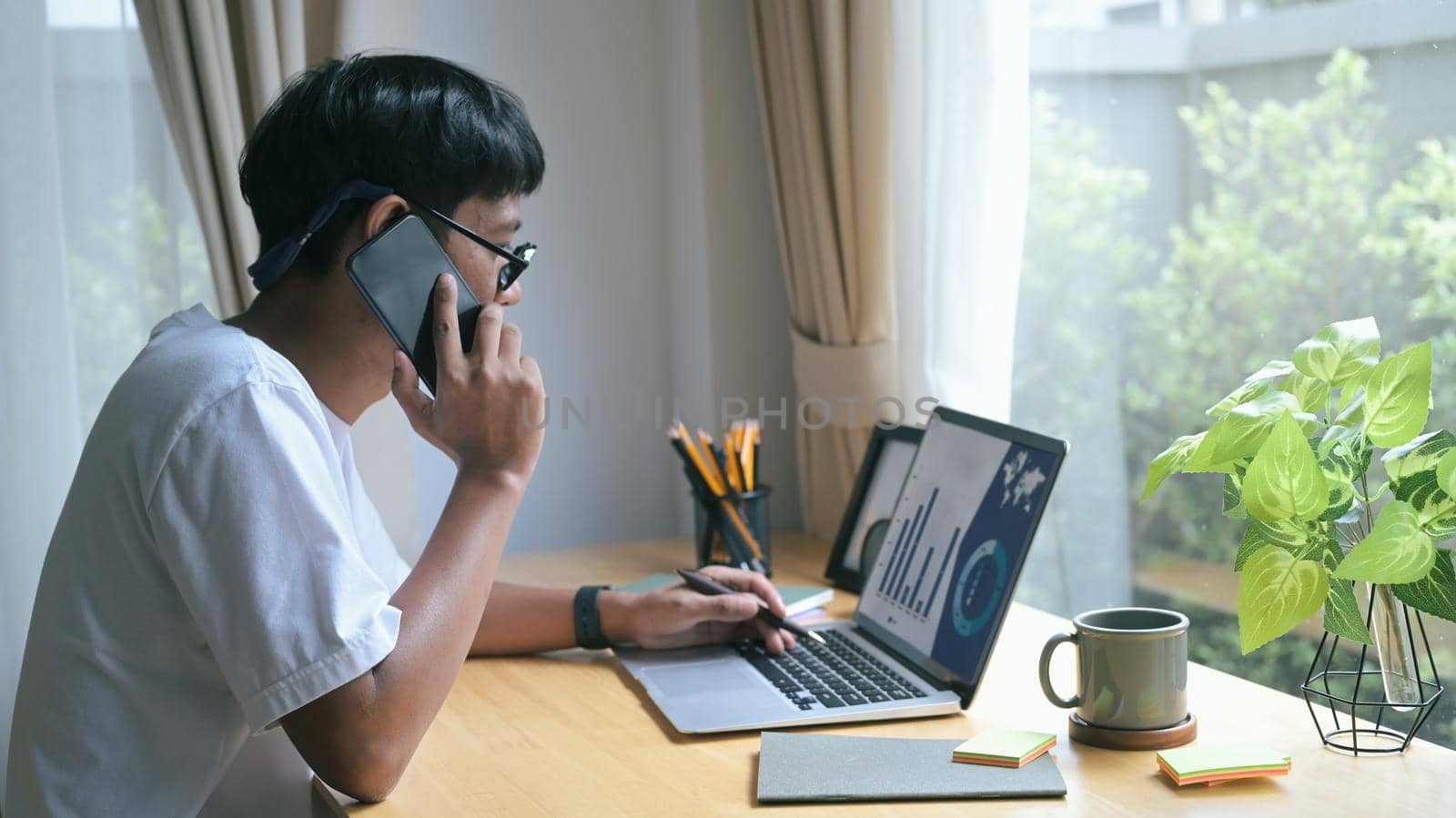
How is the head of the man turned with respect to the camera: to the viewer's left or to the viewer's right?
to the viewer's right

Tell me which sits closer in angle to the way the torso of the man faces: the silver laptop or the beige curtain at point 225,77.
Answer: the silver laptop

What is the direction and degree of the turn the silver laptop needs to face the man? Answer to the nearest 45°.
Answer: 0° — it already faces them

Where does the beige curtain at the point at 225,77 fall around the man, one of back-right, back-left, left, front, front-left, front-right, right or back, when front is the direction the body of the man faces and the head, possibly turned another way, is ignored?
left

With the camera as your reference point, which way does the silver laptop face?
facing the viewer and to the left of the viewer

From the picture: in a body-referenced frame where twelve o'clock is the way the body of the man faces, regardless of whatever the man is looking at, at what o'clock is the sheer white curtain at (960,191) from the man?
The sheer white curtain is roughly at 11 o'clock from the man.

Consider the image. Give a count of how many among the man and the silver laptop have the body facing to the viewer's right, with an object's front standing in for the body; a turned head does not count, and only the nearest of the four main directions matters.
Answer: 1

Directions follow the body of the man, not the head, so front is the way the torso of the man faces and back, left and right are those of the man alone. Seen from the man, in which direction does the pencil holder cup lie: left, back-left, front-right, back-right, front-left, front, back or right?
front-left

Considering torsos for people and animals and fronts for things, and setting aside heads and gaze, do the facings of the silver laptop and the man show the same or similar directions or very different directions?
very different directions

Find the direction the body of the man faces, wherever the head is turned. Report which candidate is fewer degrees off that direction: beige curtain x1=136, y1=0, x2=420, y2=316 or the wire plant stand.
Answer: the wire plant stand

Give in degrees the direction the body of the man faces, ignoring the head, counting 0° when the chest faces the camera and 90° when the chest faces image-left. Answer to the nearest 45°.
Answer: approximately 270°

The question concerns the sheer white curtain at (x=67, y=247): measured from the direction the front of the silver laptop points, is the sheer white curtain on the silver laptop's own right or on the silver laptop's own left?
on the silver laptop's own right
